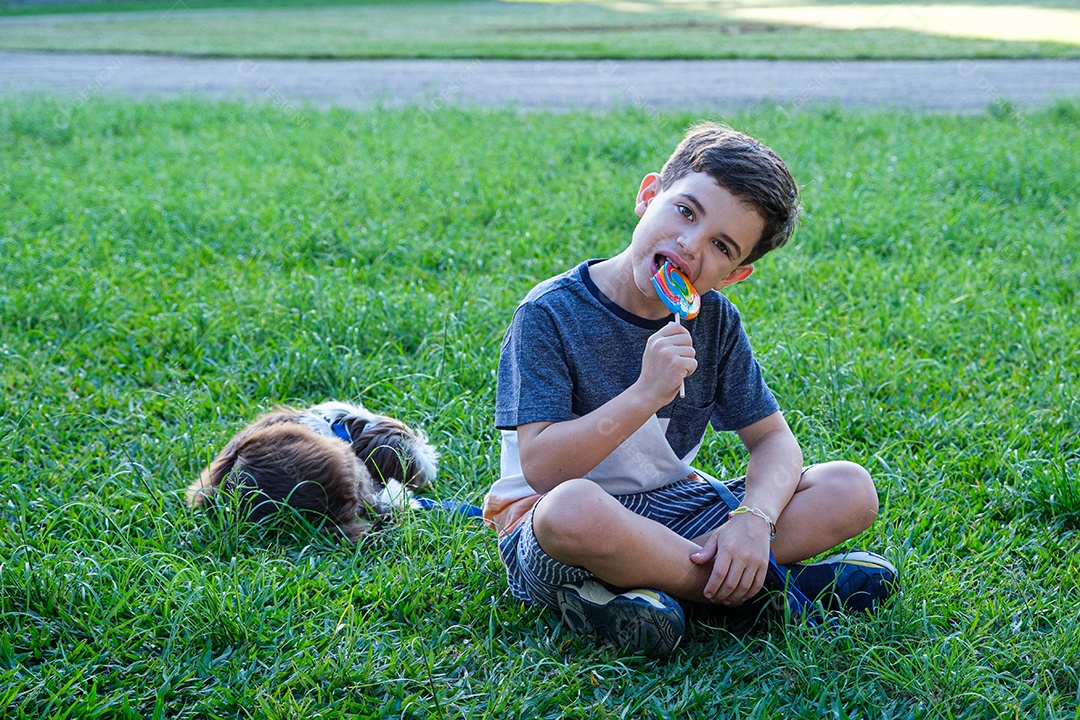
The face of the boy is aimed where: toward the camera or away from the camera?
toward the camera

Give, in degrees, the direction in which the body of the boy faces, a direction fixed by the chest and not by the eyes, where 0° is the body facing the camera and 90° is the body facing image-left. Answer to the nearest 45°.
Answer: approximately 315°
